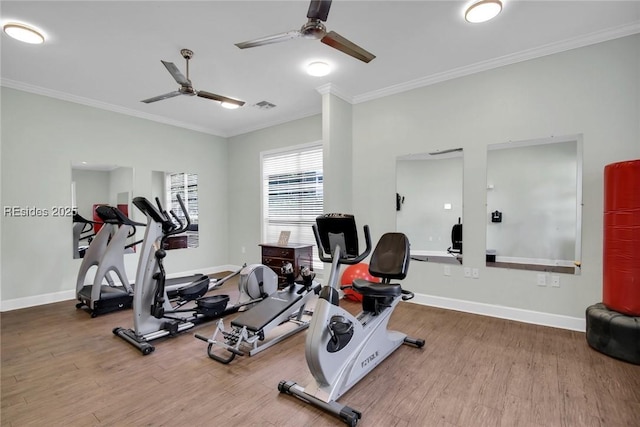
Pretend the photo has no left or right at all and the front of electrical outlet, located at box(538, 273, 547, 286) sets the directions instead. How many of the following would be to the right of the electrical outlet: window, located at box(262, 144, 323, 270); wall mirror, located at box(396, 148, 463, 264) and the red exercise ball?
3

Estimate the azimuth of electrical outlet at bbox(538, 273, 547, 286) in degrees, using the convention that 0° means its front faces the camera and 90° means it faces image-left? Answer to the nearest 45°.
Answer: approximately 0°

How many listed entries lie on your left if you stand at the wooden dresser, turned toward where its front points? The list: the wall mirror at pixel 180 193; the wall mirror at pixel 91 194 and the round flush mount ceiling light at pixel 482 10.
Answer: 1

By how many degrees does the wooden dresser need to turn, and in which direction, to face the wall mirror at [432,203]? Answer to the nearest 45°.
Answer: approximately 90° to its left

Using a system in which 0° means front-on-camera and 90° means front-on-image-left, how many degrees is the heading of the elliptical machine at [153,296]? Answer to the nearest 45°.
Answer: approximately 45°

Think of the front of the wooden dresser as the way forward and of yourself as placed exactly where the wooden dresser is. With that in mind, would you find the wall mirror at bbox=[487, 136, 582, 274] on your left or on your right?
on your left

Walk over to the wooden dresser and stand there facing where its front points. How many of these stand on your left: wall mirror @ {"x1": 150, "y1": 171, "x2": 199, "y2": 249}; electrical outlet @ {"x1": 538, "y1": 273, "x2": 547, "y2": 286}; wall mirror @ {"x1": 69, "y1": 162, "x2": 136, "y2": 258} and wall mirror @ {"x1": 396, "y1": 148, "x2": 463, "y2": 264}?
2

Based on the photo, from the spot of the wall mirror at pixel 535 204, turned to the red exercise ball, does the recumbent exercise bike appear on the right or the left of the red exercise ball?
left

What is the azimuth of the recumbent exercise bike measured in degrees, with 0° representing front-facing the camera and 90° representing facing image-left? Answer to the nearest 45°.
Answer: approximately 45°

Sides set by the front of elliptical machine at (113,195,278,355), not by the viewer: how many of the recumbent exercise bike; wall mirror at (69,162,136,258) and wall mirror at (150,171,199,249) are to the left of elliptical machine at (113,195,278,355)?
1

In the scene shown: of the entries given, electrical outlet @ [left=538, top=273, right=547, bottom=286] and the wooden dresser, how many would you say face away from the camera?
0
